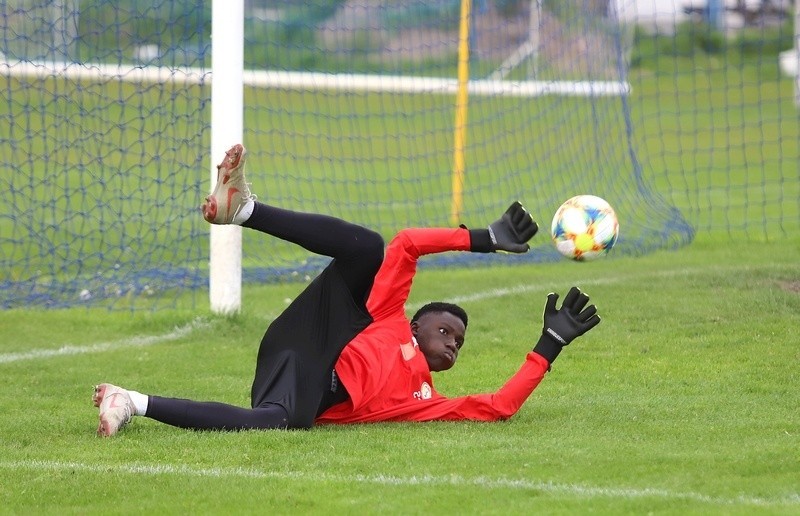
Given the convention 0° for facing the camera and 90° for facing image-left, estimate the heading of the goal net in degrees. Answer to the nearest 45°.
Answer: approximately 315°

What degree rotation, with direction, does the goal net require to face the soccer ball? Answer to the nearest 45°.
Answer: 0° — it already faces it
